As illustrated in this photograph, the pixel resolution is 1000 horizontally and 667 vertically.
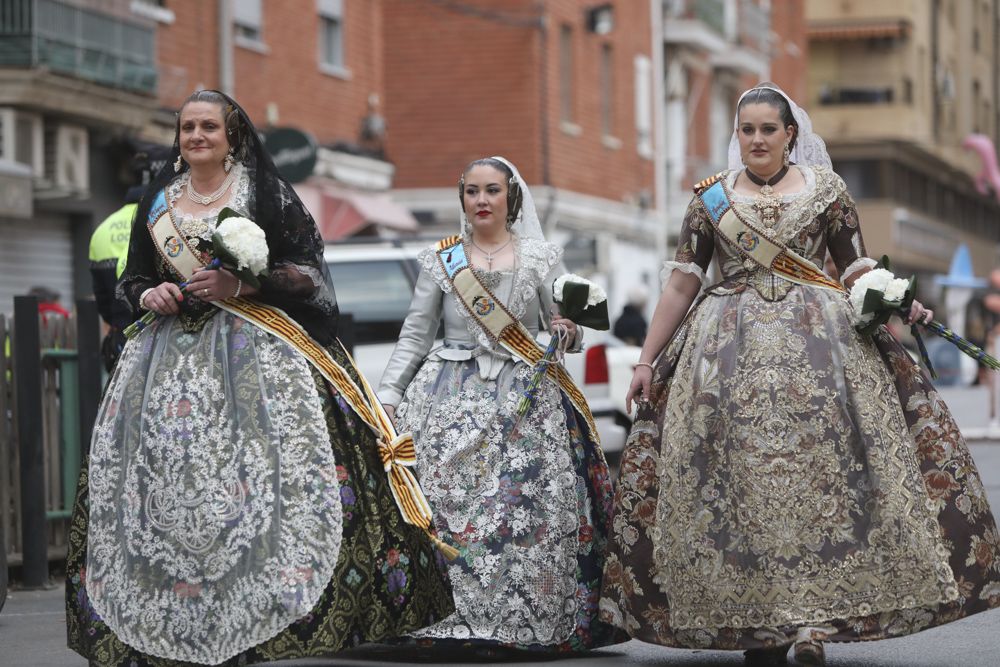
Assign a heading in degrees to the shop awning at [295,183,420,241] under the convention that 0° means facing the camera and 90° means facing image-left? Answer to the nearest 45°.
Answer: approximately 315°

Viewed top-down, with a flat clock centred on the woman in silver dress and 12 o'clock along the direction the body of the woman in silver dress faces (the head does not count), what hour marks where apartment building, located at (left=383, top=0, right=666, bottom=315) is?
The apartment building is roughly at 6 o'clock from the woman in silver dress.

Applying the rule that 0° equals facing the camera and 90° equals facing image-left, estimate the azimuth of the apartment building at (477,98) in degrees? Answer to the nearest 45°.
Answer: approximately 315°

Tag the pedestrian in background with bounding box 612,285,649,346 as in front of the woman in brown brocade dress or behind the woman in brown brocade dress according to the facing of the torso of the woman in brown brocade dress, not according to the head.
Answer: behind

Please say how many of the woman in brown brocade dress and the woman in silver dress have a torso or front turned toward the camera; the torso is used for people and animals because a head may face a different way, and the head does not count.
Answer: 2

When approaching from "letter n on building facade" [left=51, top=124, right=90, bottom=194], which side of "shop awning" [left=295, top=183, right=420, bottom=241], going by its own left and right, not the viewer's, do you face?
right

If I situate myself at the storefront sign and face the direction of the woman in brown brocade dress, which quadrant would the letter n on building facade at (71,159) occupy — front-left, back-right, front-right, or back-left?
front-right

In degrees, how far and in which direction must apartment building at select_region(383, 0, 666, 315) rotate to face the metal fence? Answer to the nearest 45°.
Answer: approximately 45° to its right

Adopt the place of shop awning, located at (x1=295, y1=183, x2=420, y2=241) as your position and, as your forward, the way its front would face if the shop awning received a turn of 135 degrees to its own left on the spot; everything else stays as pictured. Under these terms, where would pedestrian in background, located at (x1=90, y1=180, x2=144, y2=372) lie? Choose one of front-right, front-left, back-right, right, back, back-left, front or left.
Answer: back

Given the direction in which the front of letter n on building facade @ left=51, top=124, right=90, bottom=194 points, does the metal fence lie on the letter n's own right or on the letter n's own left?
on the letter n's own right
